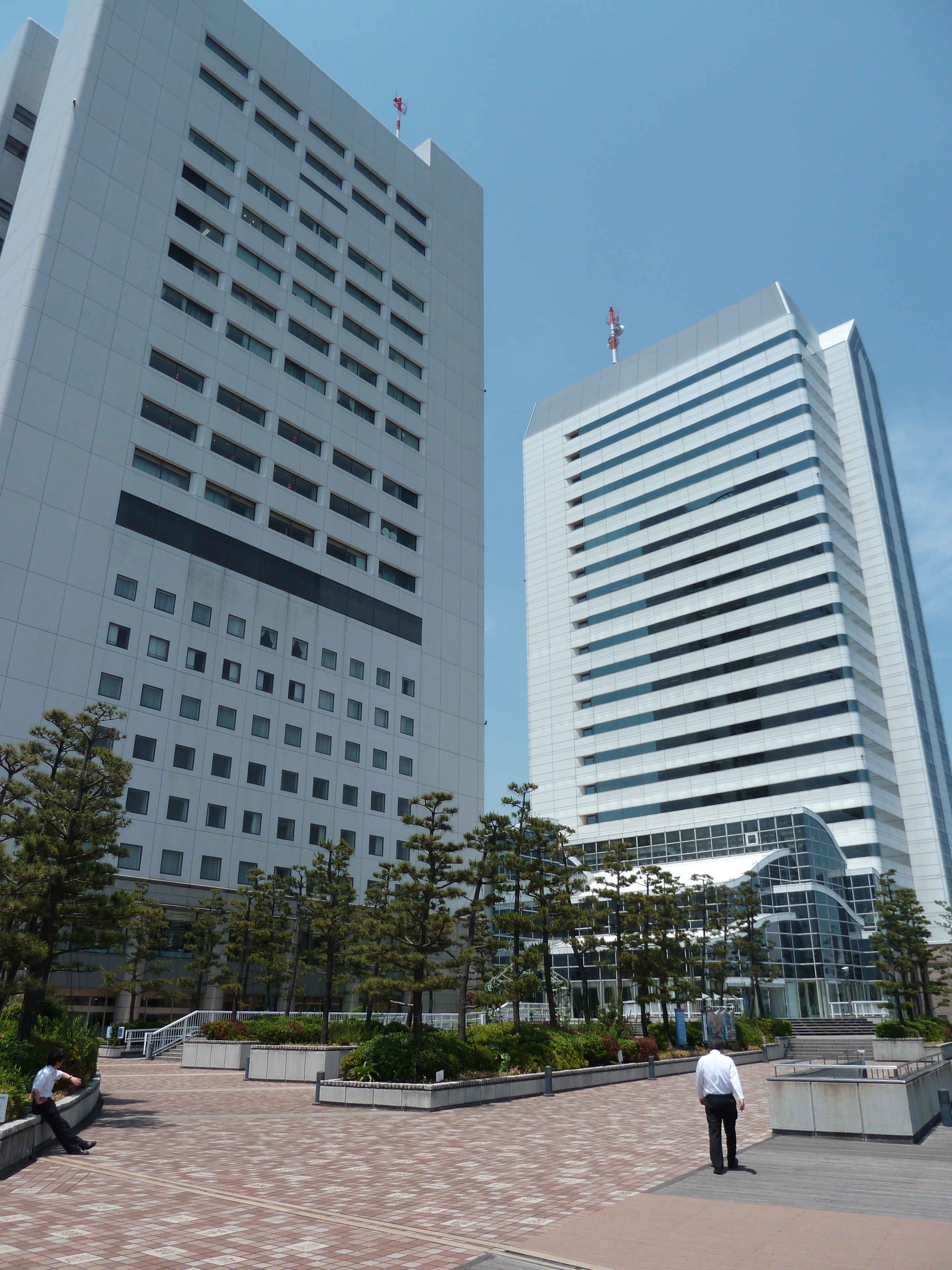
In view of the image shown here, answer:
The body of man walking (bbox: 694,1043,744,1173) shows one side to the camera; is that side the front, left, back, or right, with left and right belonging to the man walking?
back

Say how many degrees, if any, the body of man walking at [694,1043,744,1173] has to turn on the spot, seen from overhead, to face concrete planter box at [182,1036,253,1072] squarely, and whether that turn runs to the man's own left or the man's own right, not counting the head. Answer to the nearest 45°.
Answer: approximately 45° to the man's own left

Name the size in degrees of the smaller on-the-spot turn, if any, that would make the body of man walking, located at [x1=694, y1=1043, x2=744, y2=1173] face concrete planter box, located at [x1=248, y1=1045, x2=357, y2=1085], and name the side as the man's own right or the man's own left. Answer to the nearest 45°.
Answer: approximately 45° to the man's own left
